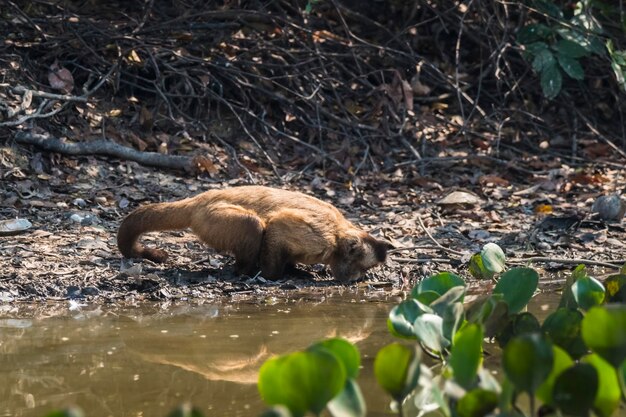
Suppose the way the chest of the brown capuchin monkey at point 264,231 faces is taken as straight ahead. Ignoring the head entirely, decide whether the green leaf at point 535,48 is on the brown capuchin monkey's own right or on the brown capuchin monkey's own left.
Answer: on the brown capuchin monkey's own left

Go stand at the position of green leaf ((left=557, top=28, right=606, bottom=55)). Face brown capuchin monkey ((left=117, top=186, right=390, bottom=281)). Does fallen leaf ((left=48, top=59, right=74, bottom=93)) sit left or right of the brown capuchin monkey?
right

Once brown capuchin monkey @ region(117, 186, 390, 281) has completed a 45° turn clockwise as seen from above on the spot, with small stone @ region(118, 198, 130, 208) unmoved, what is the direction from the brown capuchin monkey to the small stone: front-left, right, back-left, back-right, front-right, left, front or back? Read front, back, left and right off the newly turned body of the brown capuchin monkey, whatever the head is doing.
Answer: back

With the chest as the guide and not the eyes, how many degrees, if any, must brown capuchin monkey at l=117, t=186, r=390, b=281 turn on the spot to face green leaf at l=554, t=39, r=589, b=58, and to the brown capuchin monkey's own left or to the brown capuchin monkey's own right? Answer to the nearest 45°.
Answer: approximately 45° to the brown capuchin monkey's own left

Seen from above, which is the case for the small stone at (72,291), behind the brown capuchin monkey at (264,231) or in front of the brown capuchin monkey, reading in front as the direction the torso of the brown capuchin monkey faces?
behind

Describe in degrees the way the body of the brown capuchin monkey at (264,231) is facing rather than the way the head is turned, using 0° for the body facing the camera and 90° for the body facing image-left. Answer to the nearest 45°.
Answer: approximately 270°

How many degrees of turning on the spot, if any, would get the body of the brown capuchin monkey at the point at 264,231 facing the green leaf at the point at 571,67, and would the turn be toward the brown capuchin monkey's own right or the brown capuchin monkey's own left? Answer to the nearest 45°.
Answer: approximately 45° to the brown capuchin monkey's own left
